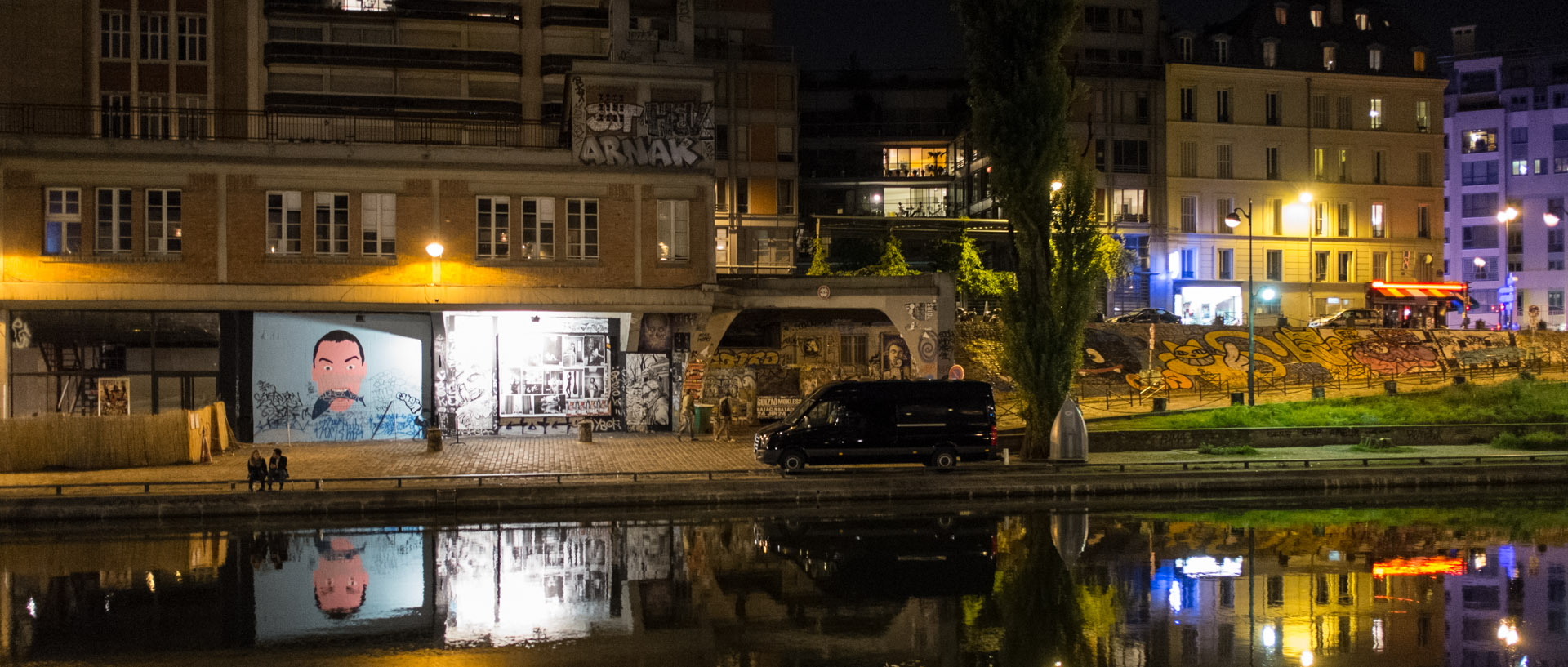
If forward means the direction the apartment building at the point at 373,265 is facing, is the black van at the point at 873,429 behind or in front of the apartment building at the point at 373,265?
in front

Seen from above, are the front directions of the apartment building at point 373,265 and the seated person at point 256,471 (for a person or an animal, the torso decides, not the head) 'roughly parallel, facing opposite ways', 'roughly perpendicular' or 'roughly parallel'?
roughly parallel

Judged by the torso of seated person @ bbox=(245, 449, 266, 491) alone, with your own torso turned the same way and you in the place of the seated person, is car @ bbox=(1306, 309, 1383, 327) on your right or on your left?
on your left

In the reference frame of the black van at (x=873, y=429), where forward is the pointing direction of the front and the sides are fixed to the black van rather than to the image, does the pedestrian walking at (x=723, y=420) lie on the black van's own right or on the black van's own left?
on the black van's own right

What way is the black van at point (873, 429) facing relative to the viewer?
to the viewer's left

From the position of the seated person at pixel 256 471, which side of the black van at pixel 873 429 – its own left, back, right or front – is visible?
front

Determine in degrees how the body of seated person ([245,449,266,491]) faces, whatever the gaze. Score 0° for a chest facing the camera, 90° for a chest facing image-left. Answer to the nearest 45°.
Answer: approximately 0°

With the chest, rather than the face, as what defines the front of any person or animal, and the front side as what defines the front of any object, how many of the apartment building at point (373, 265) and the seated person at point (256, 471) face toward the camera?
2

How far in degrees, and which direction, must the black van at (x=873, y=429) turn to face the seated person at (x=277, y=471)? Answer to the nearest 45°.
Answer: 0° — it already faces them

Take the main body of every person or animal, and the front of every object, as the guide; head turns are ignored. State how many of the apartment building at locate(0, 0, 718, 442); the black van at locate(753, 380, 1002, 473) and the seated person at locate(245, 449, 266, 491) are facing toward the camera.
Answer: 2

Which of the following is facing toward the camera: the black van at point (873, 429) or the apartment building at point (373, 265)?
the apartment building

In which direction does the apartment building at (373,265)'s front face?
toward the camera

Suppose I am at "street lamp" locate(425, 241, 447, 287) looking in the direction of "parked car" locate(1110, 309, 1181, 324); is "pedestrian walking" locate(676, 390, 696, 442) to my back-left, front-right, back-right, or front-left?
front-right
